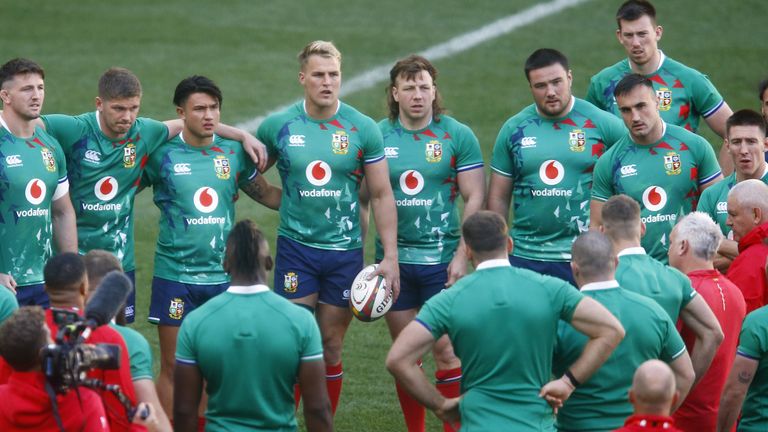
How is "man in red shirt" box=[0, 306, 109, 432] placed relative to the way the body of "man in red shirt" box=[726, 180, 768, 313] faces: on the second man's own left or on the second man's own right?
on the second man's own left

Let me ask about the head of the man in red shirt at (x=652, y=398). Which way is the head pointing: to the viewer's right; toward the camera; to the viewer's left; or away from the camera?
away from the camera

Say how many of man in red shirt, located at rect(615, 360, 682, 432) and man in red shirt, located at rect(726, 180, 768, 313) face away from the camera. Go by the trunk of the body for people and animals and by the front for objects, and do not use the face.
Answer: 1

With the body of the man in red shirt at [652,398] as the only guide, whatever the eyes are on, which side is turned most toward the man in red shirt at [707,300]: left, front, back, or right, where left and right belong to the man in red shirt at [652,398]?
front

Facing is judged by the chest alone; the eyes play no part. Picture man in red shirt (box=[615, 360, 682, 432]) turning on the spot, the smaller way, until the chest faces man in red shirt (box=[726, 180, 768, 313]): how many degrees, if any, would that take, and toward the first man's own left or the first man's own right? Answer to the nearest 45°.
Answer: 0° — they already face them

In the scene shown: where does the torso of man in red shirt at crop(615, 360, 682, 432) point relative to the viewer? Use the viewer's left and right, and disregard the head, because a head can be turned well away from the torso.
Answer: facing away from the viewer

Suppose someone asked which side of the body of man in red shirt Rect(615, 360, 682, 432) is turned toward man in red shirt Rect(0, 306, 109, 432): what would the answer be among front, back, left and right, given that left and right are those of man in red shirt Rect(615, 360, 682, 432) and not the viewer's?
left

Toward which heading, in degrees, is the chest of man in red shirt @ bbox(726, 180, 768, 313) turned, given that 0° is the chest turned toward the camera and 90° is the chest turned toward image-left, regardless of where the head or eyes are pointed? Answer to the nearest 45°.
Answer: approximately 90°

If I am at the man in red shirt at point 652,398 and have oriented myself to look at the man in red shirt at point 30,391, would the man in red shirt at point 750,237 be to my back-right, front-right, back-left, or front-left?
back-right

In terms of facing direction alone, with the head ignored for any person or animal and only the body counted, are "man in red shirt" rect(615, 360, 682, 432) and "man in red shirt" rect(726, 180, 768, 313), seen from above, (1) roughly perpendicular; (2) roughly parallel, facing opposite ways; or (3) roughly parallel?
roughly perpendicular
